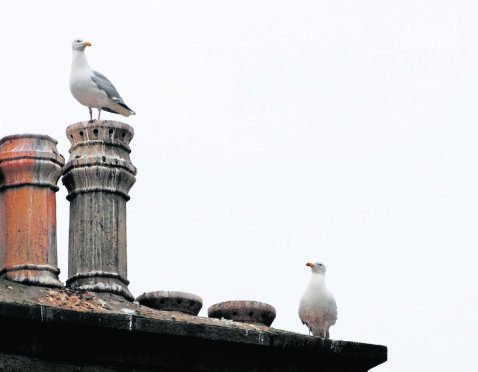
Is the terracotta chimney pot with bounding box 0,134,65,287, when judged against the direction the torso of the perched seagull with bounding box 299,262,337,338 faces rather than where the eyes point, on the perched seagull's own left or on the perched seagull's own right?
on the perched seagull's own right

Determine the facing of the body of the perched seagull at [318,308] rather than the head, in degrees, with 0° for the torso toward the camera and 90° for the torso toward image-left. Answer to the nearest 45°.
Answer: approximately 0°

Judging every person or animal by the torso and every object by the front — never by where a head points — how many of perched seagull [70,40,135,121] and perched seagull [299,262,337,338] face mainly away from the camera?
0

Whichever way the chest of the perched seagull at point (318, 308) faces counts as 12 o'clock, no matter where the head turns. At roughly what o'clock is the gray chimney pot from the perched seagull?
The gray chimney pot is roughly at 2 o'clock from the perched seagull.

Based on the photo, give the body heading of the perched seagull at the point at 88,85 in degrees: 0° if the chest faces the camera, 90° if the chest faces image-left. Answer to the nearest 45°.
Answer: approximately 45°
